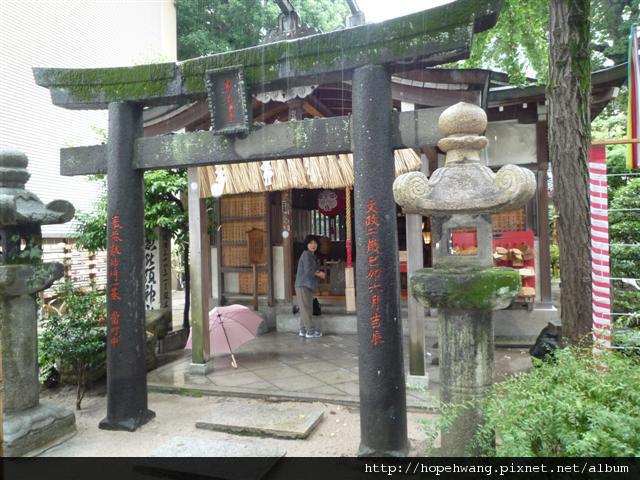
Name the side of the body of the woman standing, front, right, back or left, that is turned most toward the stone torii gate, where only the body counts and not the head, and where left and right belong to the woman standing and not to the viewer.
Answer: right

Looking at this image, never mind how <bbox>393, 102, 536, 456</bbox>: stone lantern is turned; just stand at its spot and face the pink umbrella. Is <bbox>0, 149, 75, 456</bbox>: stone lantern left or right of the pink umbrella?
left

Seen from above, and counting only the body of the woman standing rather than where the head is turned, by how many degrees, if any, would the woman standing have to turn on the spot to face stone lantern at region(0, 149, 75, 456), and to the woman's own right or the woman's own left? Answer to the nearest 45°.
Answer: approximately 135° to the woman's own right

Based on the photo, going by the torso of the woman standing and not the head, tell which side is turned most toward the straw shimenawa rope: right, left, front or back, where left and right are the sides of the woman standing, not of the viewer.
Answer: right

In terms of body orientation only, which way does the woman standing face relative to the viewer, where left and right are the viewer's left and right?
facing to the right of the viewer

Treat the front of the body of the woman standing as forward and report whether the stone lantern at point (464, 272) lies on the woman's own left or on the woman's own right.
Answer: on the woman's own right

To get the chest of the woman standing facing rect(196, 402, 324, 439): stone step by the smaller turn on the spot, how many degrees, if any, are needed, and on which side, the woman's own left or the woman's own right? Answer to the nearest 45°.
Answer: approximately 90° to the woman's own right

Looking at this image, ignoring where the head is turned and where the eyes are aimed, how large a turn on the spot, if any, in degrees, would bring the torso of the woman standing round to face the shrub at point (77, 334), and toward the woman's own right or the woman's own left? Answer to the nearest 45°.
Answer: approximately 135° to the woman's own right

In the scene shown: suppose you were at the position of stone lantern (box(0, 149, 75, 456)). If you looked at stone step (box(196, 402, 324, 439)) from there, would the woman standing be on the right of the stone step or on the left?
left

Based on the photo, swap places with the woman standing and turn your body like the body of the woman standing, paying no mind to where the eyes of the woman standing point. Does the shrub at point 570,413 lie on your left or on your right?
on your right
